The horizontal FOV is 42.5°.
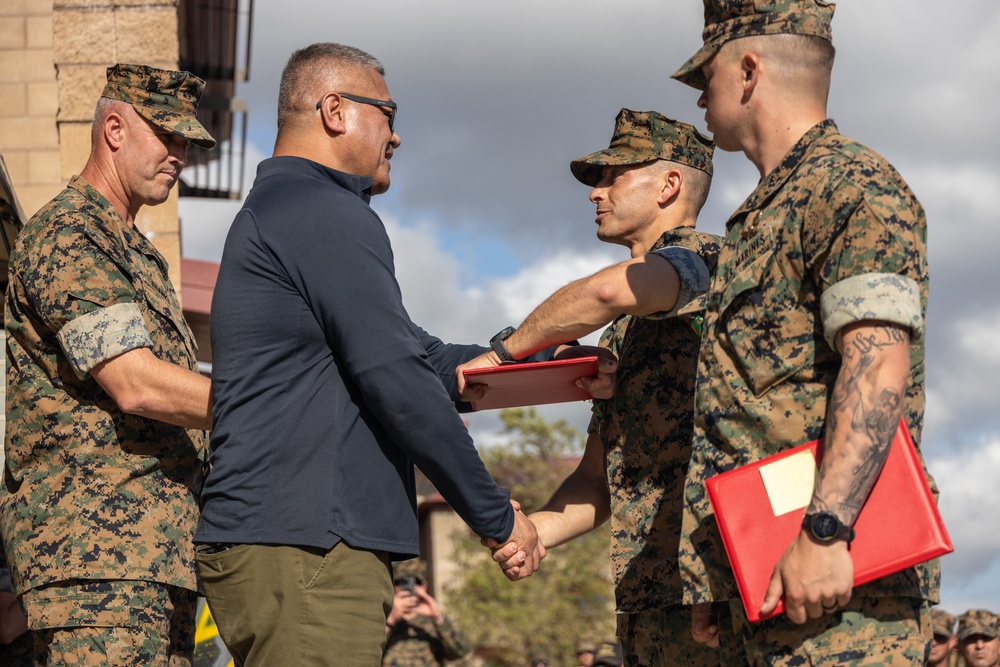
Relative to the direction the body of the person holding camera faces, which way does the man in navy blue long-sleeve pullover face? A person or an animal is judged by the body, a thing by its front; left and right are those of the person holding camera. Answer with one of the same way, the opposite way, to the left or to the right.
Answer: to the left

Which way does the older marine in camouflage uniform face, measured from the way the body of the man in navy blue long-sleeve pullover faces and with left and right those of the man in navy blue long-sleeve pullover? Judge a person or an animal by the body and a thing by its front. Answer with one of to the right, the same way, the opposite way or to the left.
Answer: the same way

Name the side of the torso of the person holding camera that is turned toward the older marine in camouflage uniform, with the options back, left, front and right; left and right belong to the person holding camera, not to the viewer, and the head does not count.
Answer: front

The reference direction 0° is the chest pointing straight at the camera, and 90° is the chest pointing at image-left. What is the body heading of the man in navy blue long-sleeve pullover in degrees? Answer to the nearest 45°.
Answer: approximately 270°

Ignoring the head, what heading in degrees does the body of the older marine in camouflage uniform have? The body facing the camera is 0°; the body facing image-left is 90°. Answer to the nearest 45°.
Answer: approximately 270°

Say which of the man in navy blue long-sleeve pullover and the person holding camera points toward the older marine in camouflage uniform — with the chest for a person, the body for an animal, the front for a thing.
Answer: the person holding camera

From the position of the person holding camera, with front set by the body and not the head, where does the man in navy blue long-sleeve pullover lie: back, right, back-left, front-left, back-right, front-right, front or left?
front

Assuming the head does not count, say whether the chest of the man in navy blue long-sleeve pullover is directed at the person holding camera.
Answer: no

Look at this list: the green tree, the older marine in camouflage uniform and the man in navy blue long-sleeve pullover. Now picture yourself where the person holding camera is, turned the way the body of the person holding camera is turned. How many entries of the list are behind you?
1

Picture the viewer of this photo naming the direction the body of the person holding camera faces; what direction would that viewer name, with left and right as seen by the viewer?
facing the viewer

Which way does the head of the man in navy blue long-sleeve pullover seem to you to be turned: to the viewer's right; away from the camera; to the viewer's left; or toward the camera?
to the viewer's right

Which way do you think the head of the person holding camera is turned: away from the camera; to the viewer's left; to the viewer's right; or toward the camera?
toward the camera

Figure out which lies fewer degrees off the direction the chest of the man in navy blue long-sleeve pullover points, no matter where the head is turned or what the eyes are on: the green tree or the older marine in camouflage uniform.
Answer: the green tree

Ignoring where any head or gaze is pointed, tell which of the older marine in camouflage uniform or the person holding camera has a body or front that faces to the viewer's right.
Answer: the older marine in camouflage uniform

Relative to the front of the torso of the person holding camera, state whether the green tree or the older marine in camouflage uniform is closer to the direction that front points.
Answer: the older marine in camouflage uniform
